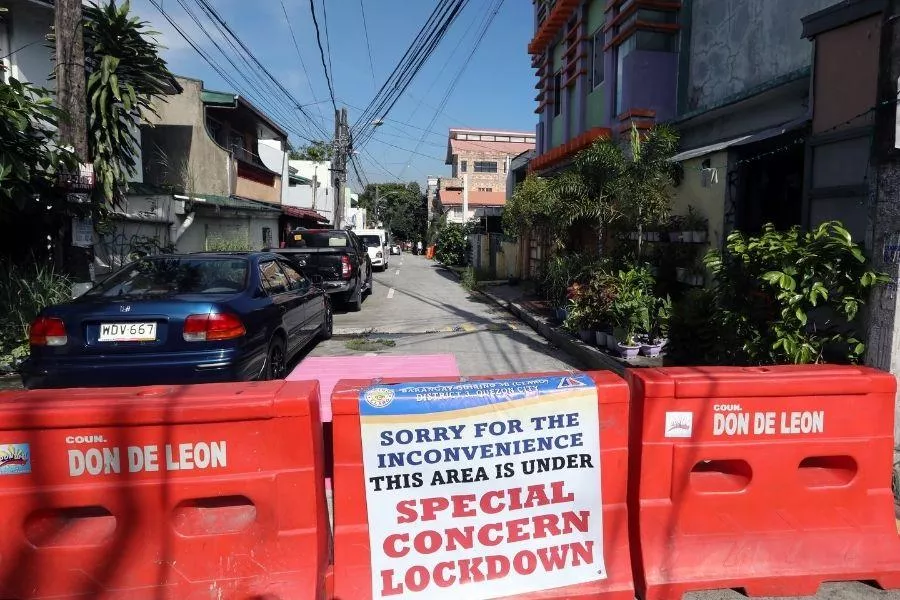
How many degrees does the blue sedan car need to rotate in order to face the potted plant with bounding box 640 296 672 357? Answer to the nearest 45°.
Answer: approximately 45° to its right

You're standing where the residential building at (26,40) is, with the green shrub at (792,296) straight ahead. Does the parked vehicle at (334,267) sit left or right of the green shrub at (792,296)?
left

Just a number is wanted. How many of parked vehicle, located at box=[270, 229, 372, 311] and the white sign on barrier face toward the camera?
1

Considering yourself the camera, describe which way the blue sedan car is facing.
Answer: facing away from the viewer and to the right of the viewer

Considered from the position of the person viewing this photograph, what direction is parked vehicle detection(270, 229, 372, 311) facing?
facing away from the viewer

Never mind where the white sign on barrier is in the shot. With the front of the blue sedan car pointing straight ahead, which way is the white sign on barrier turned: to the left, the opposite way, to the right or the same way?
the opposite way

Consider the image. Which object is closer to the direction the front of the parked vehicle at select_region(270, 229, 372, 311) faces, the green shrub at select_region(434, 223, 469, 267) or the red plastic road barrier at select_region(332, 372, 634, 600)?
the green shrub

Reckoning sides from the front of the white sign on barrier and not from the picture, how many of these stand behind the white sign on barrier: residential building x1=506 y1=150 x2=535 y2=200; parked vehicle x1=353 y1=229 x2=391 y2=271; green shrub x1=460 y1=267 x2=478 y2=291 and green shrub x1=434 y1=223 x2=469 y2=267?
4

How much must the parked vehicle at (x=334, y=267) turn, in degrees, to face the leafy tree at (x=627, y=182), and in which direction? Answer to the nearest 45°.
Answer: approximately 135° to its right

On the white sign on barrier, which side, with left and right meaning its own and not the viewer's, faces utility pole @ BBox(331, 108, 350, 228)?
back

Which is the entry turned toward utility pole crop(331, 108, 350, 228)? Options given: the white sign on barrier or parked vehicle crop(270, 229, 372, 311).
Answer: the parked vehicle

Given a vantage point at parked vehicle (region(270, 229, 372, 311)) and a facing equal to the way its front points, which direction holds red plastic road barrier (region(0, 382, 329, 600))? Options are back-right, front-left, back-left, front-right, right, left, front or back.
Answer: back

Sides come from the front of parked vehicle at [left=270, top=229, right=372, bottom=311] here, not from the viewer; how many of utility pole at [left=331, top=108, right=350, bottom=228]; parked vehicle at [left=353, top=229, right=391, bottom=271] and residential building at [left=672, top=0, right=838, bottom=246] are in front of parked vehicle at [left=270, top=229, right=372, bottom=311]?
2

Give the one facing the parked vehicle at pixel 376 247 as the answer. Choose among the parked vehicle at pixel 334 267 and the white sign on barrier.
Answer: the parked vehicle at pixel 334 267

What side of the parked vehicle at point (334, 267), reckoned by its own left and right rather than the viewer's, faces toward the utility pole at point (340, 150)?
front

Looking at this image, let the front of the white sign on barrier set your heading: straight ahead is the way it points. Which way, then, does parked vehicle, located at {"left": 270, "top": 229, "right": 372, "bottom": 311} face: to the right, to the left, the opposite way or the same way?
the opposite way
